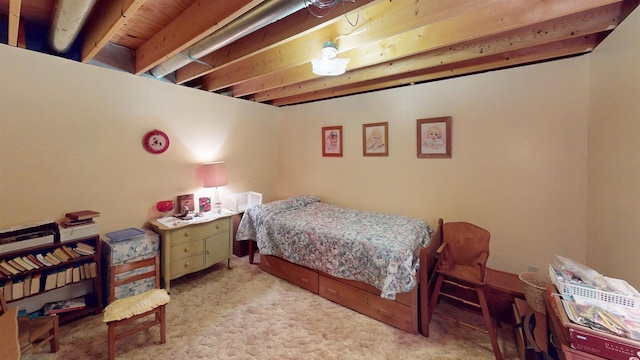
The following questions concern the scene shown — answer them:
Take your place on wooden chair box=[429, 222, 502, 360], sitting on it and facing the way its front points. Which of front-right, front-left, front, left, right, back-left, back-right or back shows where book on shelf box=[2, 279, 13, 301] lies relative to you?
front

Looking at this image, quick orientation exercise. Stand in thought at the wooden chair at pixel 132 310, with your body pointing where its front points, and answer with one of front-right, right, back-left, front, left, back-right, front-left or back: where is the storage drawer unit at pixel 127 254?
back-left

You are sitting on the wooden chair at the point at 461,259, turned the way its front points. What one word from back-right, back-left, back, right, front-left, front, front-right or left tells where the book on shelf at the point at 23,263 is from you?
front

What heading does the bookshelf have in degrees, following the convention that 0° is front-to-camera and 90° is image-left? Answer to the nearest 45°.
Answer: approximately 315°

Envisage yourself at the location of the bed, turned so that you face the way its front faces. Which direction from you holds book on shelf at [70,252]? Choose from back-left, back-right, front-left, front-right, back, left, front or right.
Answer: back-right

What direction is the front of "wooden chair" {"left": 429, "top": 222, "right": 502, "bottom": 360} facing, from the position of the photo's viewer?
facing the viewer and to the left of the viewer

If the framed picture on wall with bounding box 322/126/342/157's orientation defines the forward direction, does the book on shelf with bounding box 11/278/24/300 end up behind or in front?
in front

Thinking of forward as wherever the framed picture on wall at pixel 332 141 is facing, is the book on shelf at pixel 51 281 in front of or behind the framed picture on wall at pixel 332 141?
in front

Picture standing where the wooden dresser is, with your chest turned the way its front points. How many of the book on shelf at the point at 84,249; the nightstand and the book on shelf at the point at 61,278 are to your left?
1

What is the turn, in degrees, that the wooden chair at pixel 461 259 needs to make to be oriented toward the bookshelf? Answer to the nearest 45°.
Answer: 0° — it already faces it

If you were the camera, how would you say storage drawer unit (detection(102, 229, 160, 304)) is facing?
facing the viewer and to the right of the viewer

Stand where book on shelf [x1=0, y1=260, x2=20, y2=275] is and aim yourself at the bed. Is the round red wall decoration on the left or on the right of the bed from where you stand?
left

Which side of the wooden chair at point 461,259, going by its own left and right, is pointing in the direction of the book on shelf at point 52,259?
front

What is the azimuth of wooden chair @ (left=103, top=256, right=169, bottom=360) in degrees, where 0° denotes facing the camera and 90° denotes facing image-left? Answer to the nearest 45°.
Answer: approximately 315°
